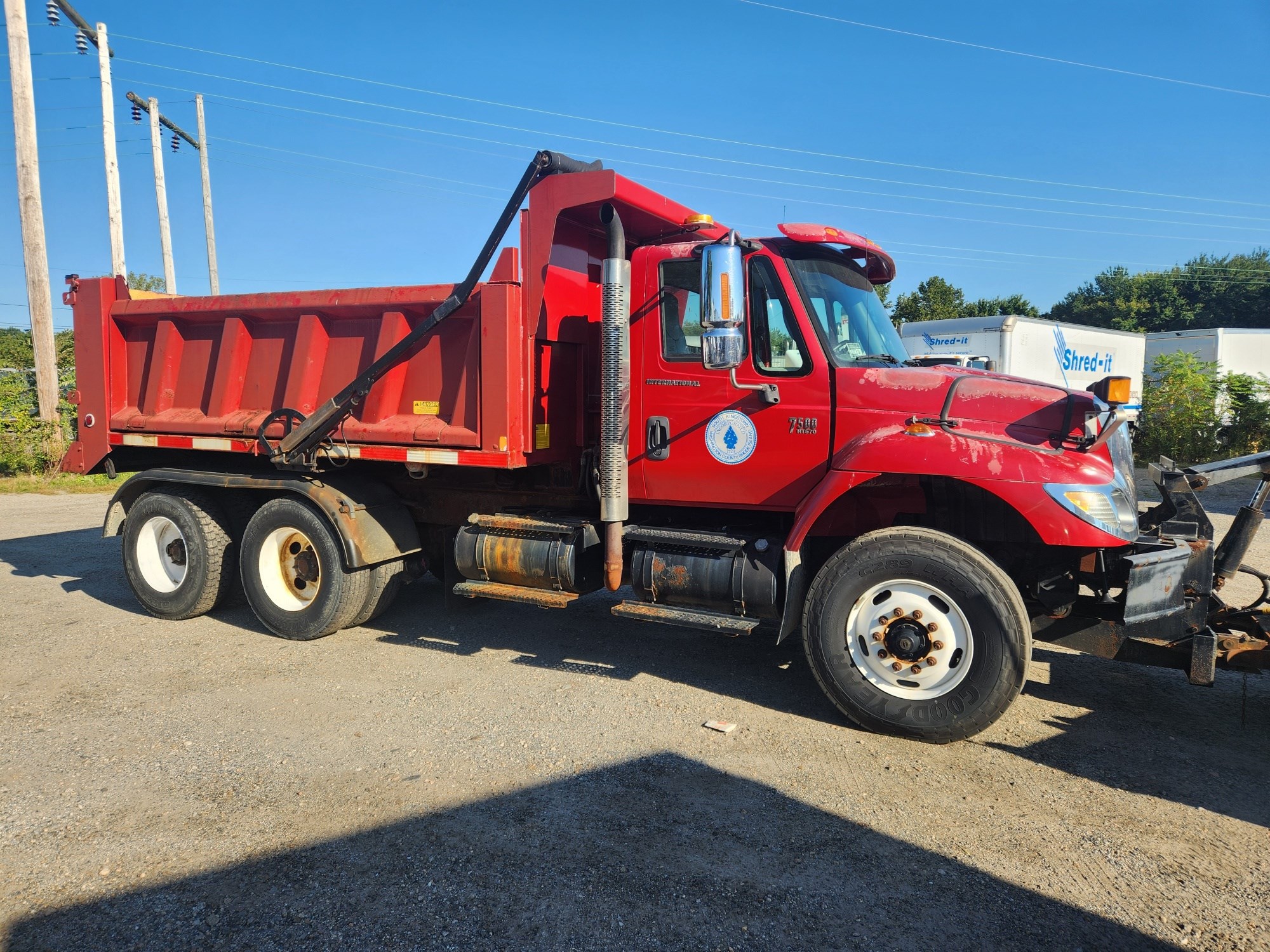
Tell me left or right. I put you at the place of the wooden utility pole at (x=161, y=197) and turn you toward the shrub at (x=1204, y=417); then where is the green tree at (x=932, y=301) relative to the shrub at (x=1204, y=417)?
left

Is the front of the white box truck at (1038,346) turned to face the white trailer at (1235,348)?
no

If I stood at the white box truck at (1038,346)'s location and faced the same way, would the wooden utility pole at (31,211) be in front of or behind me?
in front

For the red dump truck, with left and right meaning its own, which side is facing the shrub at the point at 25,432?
back

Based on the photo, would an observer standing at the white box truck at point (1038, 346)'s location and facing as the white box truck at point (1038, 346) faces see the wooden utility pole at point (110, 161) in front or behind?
in front

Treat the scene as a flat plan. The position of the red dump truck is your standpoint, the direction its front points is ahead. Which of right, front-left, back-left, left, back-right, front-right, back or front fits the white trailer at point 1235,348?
left

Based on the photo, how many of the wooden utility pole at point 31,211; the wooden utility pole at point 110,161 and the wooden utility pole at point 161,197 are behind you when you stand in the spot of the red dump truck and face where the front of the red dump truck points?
3

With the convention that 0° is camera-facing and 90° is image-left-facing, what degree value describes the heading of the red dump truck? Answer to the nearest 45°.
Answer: approximately 315°

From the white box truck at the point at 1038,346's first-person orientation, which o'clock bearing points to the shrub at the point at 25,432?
The shrub is roughly at 12 o'clock from the white box truck.

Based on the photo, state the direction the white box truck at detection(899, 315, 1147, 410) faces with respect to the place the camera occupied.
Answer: facing the viewer and to the left of the viewer

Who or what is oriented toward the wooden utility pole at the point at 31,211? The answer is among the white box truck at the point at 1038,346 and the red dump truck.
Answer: the white box truck

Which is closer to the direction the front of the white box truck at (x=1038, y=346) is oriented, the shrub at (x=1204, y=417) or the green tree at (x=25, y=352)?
the green tree

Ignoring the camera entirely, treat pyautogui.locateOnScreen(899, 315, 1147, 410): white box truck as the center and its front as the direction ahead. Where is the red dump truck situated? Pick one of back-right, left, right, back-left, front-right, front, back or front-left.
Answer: front-left

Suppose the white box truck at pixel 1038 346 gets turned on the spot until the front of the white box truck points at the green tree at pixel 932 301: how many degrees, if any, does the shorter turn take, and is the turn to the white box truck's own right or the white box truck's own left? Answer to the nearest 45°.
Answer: approximately 135° to the white box truck's own right

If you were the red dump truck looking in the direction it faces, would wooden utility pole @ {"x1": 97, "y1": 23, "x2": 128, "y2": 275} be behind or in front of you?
behind

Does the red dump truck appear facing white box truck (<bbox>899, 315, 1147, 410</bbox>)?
no

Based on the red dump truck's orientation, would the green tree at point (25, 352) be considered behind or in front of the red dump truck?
behind

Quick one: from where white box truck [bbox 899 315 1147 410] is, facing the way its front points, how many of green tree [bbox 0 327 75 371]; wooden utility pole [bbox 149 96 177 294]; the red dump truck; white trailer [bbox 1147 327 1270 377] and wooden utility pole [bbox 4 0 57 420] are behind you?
1

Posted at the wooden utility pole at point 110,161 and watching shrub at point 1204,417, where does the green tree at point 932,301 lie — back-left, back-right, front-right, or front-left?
front-left
